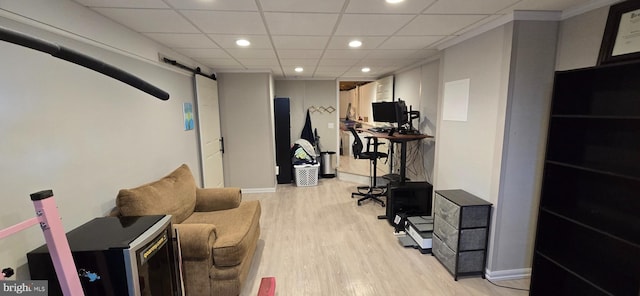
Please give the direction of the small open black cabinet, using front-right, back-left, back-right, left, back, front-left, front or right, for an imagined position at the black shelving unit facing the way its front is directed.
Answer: front-right

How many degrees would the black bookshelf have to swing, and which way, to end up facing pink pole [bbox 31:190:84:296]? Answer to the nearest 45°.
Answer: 0° — it already faces it

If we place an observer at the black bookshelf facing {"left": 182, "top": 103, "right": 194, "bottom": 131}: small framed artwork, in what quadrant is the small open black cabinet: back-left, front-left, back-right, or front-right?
front-right

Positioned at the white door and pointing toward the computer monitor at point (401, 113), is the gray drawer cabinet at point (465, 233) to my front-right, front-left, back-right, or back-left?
front-right

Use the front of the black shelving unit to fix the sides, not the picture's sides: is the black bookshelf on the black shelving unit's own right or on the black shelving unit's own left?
on the black shelving unit's own right

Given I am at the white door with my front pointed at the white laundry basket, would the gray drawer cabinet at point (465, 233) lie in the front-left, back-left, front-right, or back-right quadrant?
front-right

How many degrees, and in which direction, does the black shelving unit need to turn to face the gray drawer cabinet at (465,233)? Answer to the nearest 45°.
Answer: approximately 45° to its right

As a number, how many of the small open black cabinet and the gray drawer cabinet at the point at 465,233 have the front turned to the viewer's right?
0

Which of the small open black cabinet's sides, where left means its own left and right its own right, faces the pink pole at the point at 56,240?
front

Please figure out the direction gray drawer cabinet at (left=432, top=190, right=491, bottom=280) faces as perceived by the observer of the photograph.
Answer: facing the viewer and to the left of the viewer

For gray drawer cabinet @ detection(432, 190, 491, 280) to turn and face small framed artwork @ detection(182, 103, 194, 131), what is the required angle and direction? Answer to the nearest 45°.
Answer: approximately 45° to its right
